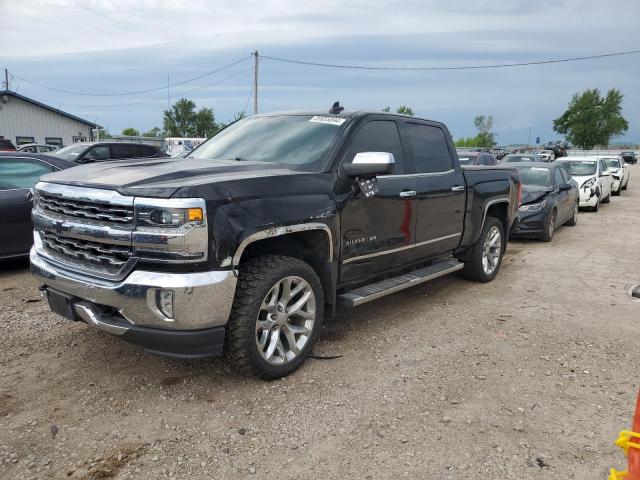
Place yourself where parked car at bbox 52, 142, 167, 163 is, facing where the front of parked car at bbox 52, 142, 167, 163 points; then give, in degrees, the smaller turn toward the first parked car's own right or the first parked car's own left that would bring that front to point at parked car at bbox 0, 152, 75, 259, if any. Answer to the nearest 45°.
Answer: approximately 45° to the first parked car's own left

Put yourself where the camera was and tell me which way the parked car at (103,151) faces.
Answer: facing the viewer and to the left of the viewer

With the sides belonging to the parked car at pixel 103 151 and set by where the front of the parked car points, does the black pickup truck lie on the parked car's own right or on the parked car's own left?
on the parked car's own left

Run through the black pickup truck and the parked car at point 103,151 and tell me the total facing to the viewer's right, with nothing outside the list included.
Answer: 0

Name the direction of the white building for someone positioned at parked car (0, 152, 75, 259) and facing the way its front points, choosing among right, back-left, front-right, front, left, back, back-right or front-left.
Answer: right

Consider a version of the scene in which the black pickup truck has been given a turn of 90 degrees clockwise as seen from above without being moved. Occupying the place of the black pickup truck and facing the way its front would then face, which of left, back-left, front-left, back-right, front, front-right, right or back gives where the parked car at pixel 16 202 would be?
front

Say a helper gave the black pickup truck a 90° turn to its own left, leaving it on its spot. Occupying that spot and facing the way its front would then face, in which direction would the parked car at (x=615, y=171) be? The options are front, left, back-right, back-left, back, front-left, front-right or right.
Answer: left

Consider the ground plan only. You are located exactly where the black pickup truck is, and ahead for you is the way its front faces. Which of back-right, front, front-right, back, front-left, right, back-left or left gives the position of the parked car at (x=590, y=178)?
back

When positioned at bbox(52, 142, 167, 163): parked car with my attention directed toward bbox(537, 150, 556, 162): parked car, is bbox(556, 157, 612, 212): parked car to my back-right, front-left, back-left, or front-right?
front-right

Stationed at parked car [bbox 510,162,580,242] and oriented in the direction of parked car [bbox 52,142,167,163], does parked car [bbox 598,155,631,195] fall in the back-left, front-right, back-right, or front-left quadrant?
back-right

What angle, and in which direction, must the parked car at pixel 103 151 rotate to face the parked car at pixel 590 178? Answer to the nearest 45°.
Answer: approximately 135° to its left

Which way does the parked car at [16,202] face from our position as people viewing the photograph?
facing to the left of the viewer

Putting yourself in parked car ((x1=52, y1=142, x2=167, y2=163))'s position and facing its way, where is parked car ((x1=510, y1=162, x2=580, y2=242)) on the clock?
parked car ((x1=510, y1=162, x2=580, y2=242)) is roughly at 9 o'clock from parked car ((x1=52, y1=142, x2=167, y2=163)).
